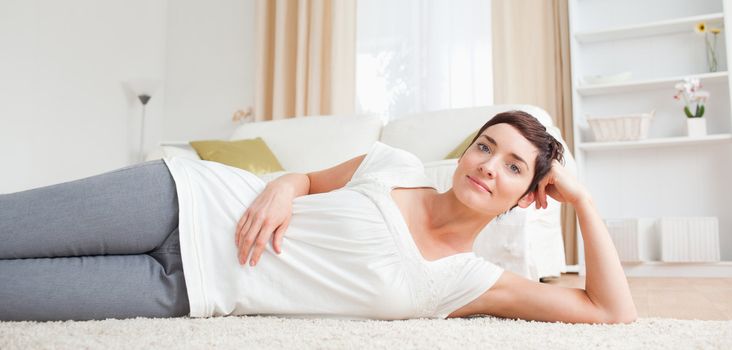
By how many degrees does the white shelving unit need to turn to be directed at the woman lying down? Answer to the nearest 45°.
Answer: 0° — it already faces them

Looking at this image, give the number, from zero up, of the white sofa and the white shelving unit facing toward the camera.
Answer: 2

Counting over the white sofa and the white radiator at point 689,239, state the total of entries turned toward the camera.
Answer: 2

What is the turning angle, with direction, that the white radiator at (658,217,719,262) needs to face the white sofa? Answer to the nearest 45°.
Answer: approximately 45° to its right

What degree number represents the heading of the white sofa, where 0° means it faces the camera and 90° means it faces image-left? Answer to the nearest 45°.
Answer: approximately 0°

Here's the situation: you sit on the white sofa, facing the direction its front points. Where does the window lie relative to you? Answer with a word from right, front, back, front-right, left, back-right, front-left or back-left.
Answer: back
